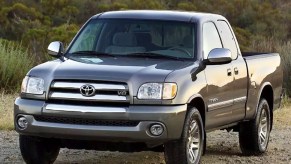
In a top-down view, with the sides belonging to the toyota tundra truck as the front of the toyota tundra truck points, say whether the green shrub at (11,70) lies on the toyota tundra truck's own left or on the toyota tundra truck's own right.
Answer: on the toyota tundra truck's own right

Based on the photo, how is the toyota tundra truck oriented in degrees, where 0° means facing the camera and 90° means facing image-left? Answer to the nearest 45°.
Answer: approximately 45°
